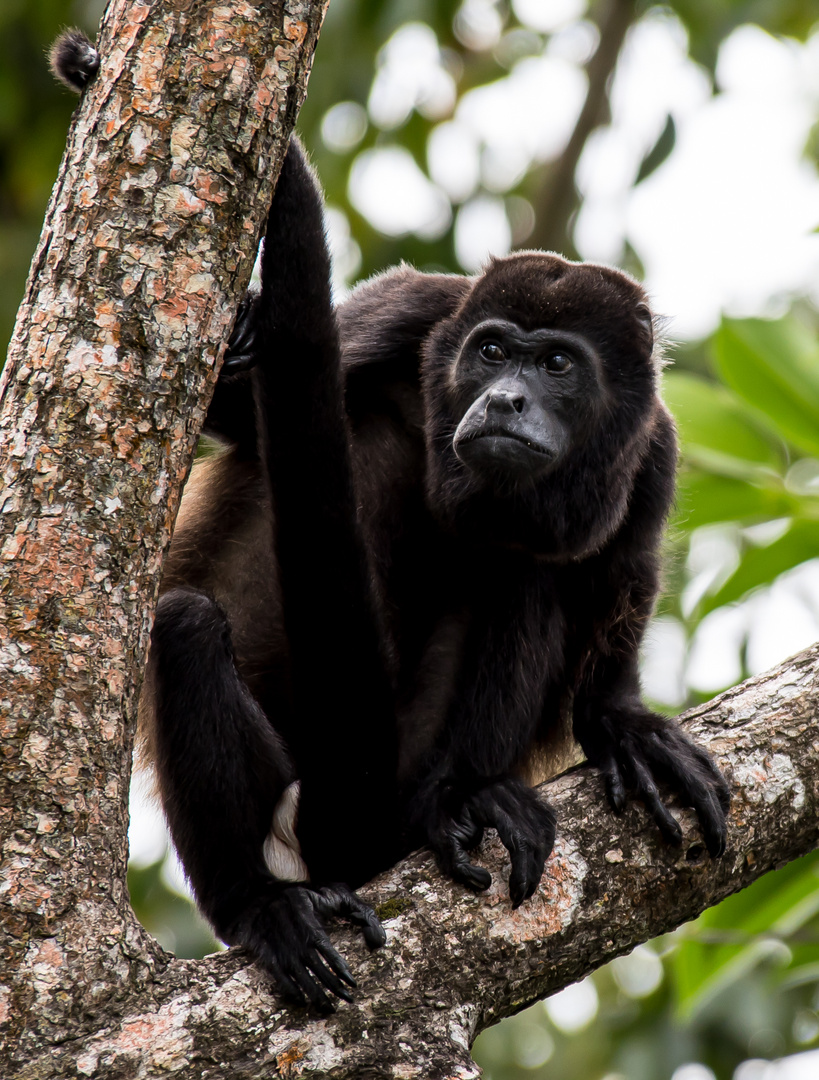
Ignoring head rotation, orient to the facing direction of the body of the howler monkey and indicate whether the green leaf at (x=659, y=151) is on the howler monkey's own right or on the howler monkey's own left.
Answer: on the howler monkey's own left

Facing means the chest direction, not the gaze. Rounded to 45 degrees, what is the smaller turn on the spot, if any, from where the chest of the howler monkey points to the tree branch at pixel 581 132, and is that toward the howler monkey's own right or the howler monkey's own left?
approximately 135° to the howler monkey's own left

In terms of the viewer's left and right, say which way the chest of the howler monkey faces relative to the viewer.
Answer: facing the viewer and to the right of the viewer
